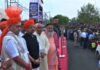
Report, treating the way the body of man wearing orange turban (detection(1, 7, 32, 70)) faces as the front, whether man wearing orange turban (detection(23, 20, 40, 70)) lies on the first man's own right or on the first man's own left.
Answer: on the first man's own left

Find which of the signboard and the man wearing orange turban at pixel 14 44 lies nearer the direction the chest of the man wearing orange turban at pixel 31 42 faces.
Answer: the man wearing orange turban

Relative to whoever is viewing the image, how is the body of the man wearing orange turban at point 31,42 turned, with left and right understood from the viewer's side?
facing the viewer and to the right of the viewer

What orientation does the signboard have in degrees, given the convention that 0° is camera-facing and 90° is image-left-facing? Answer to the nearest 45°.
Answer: approximately 0°

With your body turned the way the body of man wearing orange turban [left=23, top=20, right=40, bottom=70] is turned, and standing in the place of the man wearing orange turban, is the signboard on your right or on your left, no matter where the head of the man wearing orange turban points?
on your left

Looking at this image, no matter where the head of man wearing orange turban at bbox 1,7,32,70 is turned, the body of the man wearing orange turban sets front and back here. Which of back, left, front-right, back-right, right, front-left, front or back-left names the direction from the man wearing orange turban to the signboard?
left

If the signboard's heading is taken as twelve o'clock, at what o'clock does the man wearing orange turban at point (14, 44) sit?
The man wearing orange turban is roughly at 12 o'clock from the signboard.

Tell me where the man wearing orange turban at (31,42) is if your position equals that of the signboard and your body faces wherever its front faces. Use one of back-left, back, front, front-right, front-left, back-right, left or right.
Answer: front
